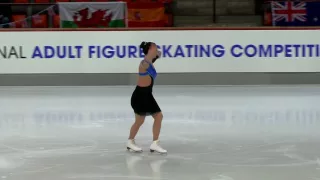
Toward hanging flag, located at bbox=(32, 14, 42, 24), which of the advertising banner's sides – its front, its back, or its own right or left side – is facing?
right

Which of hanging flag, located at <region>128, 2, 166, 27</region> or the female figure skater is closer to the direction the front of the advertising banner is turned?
the female figure skater

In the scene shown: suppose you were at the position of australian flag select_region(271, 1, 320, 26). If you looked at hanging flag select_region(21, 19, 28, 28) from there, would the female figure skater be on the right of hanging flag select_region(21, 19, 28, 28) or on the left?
left

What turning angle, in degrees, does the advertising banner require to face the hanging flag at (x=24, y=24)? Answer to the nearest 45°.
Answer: approximately 90° to its right

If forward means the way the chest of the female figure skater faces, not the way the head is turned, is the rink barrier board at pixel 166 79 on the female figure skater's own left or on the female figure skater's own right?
on the female figure skater's own left

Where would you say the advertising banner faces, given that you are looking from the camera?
facing the viewer
